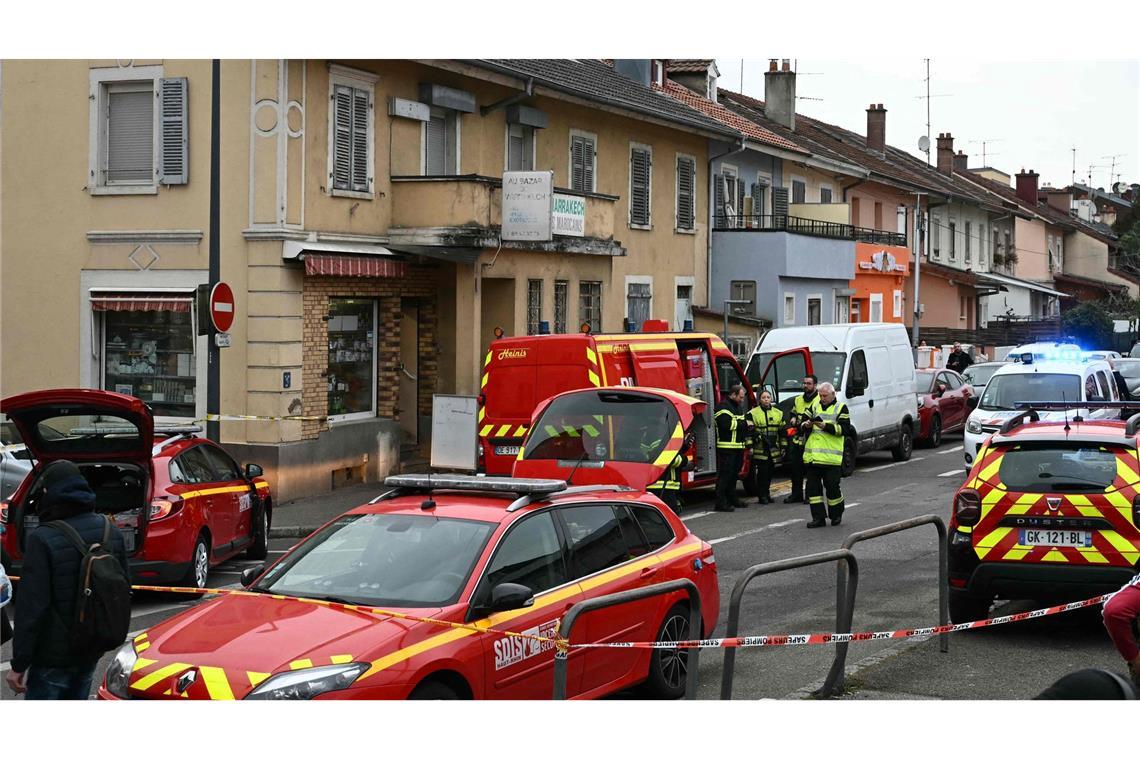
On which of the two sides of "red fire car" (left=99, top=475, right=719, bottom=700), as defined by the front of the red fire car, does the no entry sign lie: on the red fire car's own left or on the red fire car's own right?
on the red fire car's own right

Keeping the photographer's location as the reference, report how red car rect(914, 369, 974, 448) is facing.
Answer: facing the viewer and to the left of the viewer

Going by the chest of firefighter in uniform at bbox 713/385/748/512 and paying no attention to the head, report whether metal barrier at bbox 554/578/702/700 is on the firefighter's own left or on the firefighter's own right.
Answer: on the firefighter's own right

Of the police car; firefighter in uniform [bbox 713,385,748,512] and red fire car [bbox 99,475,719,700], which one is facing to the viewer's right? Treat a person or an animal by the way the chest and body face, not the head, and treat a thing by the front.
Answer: the firefighter in uniform

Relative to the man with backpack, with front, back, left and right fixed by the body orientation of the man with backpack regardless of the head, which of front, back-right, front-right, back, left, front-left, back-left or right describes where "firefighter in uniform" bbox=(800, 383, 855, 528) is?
right

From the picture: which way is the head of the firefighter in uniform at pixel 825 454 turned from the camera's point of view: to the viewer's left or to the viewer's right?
to the viewer's left

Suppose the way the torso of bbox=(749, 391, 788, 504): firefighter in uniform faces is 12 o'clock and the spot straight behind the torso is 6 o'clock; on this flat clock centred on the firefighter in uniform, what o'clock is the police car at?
The police car is roughly at 8 o'clock from the firefighter in uniform.

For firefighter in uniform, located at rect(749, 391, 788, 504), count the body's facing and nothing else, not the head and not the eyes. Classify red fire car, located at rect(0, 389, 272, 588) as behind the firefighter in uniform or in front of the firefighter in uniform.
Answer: in front

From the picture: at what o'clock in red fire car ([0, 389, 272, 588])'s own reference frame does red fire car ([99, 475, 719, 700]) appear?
red fire car ([99, 475, 719, 700]) is roughly at 4 o'clock from red fire car ([0, 389, 272, 588]).

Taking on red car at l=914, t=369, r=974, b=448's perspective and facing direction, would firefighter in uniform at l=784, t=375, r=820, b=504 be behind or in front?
in front

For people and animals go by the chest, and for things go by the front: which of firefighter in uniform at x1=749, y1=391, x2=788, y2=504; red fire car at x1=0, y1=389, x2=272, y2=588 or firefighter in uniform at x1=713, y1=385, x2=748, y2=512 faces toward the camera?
firefighter in uniform at x1=749, y1=391, x2=788, y2=504

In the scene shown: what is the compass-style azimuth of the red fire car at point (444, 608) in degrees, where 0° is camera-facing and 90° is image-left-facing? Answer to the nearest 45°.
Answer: approximately 45°

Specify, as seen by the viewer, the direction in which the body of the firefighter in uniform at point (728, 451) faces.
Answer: to the viewer's right

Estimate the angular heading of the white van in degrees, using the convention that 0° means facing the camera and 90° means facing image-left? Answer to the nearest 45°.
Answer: approximately 45°
